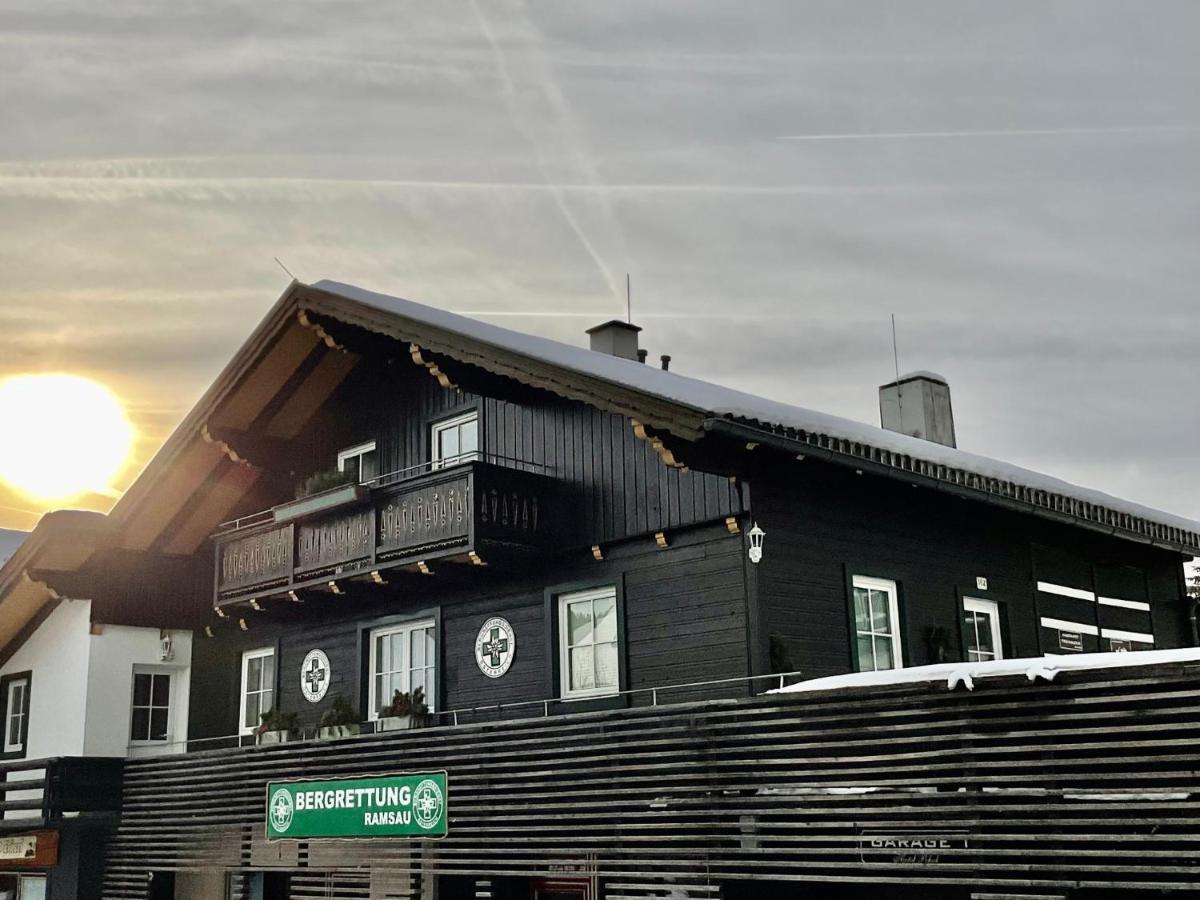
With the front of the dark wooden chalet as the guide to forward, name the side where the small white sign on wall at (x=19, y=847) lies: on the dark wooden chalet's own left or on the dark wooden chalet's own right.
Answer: on the dark wooden chalet's own right

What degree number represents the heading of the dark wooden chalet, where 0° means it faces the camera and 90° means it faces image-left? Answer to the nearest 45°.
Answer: approximately 45°

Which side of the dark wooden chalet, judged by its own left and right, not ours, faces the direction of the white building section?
right
